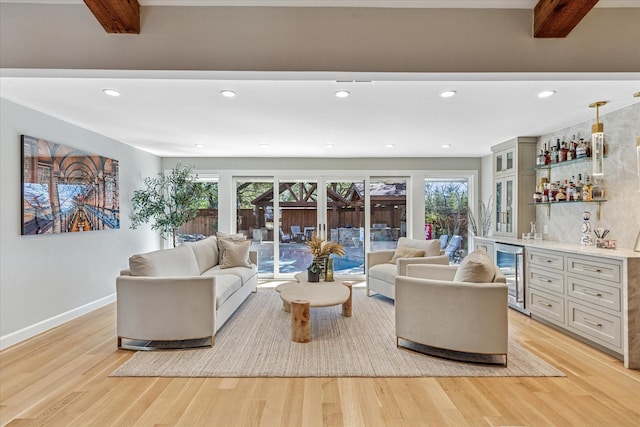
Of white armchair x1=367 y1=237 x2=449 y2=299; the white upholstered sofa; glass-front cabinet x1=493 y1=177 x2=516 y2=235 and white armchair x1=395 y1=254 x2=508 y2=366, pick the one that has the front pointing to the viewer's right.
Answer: the white upholstered sofa

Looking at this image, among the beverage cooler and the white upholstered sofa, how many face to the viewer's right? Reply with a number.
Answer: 1

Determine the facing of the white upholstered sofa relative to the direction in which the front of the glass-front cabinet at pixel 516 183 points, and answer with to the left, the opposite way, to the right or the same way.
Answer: the opposite way

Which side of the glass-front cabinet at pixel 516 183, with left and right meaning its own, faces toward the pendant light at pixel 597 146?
left

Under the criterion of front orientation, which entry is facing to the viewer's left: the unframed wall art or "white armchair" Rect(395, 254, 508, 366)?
the white armchair

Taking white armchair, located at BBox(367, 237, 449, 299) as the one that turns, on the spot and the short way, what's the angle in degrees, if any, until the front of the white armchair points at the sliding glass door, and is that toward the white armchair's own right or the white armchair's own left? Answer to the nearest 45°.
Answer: approximately 90° to the white armchair's own right

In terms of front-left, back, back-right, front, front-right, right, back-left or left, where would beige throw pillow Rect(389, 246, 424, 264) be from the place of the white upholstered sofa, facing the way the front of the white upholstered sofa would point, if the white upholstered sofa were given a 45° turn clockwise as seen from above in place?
front-left

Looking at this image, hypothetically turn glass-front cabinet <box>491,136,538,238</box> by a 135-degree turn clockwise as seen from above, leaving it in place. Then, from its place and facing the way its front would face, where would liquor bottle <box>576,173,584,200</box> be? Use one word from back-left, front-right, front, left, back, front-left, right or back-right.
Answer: back-right

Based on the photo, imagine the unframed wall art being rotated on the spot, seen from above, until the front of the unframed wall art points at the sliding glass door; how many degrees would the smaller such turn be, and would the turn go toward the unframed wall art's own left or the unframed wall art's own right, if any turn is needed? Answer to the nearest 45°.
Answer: approximately 45° to the unframed wall art's own left

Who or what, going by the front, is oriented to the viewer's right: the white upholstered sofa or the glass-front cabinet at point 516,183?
the white upholstered sofa

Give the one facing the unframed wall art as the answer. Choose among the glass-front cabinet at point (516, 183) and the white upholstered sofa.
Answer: the glass-front cabinet

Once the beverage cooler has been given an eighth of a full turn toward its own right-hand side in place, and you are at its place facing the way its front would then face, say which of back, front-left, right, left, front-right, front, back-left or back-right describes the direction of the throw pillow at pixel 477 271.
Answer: left

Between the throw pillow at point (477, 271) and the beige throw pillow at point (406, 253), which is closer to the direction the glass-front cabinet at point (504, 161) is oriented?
the beige throw pillow

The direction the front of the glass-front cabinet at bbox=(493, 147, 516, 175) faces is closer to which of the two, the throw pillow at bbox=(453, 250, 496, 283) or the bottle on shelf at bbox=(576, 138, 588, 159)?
the throw pillow

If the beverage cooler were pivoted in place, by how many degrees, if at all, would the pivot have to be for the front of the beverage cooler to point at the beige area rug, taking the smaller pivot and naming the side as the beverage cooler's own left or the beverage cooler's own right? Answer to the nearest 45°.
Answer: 0° — it already faces it

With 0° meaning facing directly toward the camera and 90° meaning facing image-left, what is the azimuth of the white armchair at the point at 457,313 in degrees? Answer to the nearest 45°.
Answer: approximately 90°

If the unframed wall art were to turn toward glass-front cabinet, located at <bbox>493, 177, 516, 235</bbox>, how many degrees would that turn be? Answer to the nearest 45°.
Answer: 0° — it already faces it

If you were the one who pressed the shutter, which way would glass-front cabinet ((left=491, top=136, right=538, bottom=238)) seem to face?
facing the viewer and to the left of the viewer

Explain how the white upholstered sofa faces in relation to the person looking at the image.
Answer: facing to the right of the viewer
